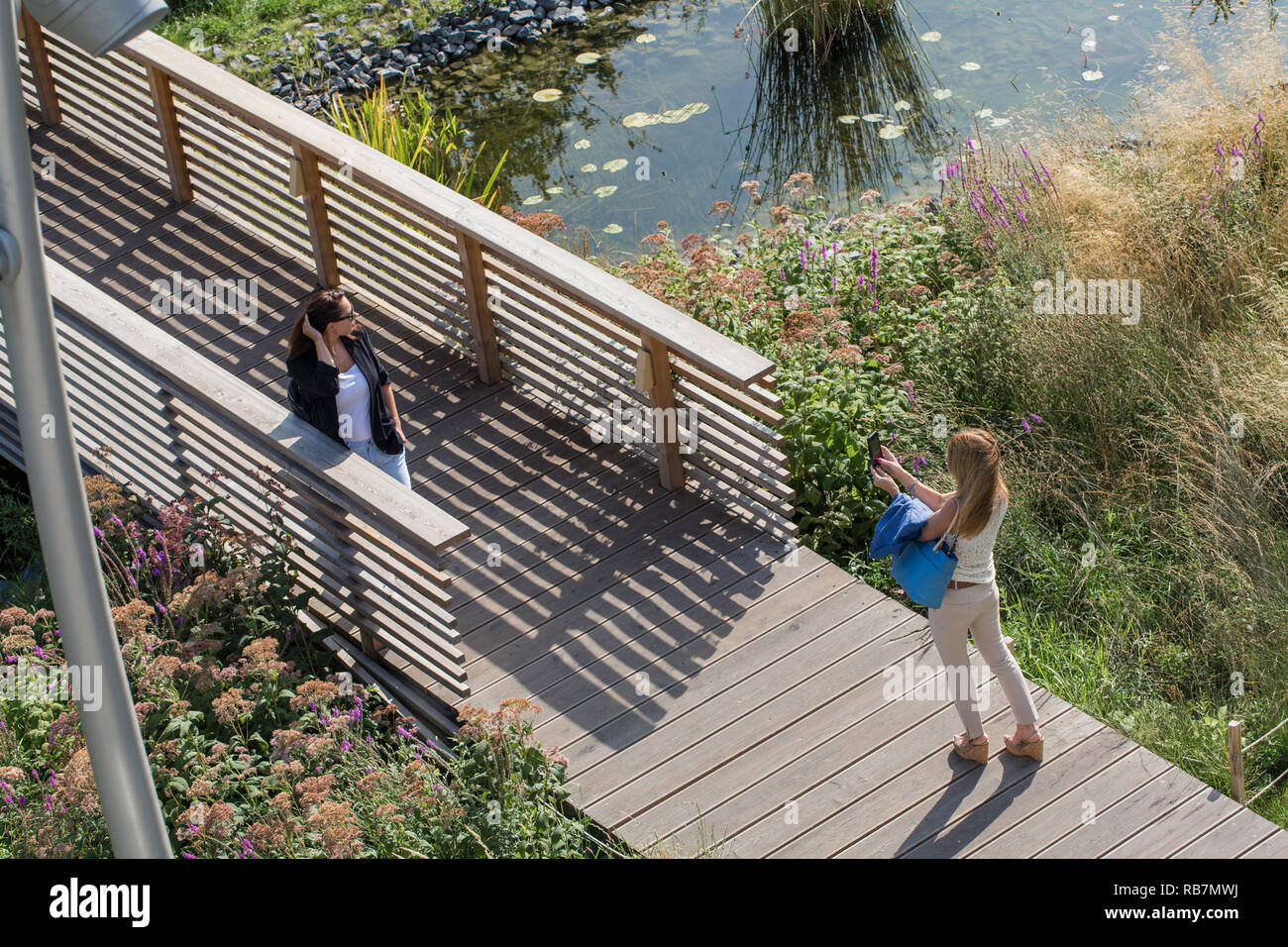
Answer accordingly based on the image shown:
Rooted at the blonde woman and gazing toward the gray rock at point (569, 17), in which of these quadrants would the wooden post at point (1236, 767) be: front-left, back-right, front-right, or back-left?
back-right

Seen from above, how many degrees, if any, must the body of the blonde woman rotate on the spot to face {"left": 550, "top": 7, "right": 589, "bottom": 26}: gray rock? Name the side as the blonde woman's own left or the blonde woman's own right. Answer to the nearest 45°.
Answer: approximately 45° to the blonde woman's own right

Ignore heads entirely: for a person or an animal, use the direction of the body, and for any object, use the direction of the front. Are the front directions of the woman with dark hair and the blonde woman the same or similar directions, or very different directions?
very different directions

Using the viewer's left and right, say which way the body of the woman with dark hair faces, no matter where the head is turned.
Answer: facing the viewer and to the right of the viewer

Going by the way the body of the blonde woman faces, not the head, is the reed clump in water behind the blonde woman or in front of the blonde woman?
in front

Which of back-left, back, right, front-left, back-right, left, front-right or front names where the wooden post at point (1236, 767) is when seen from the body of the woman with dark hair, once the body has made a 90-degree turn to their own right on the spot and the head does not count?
left

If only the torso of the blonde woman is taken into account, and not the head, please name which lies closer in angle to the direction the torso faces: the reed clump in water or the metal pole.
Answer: the reed clump in water

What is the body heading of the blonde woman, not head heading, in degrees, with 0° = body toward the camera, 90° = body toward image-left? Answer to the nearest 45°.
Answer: approximately 135°

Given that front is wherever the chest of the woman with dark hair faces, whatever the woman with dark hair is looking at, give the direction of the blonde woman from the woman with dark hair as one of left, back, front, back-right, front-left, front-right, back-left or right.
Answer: front

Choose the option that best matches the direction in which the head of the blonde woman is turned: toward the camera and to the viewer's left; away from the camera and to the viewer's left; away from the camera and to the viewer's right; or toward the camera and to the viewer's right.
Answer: away from the camera and to the viewer's left
